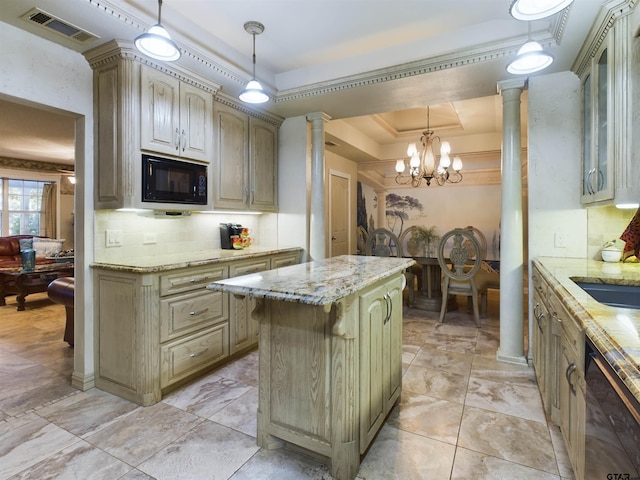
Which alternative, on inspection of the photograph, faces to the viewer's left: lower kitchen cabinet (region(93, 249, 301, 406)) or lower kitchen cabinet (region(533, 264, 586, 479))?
lower kitchen cabinet (region(533, 264, 586, 479))

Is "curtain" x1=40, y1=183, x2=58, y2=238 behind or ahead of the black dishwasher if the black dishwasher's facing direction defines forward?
ahead

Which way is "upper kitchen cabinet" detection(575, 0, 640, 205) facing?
to the viewer's left

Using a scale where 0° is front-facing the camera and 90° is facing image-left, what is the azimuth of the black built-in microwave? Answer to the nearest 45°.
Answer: approximately 315°

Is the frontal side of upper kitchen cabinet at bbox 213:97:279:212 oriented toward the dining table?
no

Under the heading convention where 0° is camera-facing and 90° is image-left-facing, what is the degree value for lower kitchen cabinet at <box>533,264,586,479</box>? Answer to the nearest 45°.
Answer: approximately 90°

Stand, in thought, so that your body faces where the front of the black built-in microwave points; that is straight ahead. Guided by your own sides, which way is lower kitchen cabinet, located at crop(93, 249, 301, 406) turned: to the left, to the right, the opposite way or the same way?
the same way

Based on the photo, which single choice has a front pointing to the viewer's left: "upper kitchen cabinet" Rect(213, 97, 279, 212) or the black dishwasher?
the black dishwasher

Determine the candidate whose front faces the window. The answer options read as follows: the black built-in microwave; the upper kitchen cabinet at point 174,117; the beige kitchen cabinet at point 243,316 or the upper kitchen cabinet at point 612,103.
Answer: the upper kitchen cabinet at point 612,103

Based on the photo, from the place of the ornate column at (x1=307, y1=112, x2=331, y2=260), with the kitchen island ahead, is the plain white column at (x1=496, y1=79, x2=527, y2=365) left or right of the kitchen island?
left

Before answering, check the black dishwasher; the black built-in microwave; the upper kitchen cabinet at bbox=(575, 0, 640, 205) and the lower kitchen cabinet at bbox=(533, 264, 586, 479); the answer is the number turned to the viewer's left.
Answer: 3

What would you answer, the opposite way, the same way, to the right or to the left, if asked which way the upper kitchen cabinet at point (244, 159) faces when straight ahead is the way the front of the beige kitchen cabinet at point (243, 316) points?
the same way

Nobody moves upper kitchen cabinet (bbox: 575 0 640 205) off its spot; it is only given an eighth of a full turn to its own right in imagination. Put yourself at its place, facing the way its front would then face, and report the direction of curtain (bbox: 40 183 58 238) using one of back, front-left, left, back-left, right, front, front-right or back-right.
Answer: front-left

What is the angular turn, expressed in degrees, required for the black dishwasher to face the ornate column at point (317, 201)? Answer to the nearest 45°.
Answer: approximately 45° to its right

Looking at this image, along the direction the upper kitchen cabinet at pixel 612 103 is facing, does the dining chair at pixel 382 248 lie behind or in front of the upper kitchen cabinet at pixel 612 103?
in front

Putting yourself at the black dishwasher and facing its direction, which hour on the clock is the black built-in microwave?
The black built-in microwave is roughly at 12 o'clock from the black dishwasher.

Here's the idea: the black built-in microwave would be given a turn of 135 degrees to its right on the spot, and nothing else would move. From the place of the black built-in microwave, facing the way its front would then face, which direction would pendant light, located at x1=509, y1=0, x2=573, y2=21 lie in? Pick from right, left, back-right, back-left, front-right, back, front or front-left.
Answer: back-left

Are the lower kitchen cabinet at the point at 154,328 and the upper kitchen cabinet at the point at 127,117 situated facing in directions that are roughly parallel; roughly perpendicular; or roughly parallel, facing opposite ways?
roughly parallel

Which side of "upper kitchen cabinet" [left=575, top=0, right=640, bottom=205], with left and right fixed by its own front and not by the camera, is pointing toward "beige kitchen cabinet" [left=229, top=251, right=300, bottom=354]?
front

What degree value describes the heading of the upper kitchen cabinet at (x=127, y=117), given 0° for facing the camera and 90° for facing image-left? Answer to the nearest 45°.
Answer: approximately 315°

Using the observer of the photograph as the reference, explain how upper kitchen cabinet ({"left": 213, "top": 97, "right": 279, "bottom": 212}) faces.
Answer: facing the viewer and to the right of the viewer
